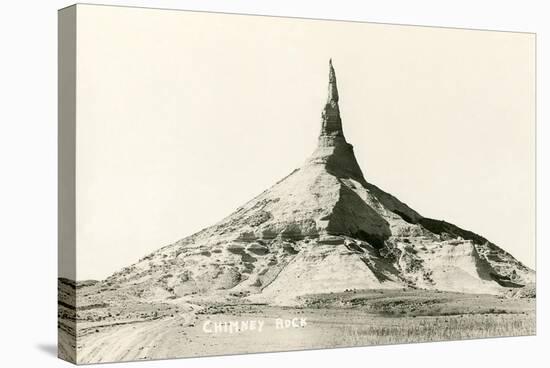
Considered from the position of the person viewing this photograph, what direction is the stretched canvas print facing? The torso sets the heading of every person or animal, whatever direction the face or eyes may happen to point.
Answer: facing the viewer and to the right of the viewer
